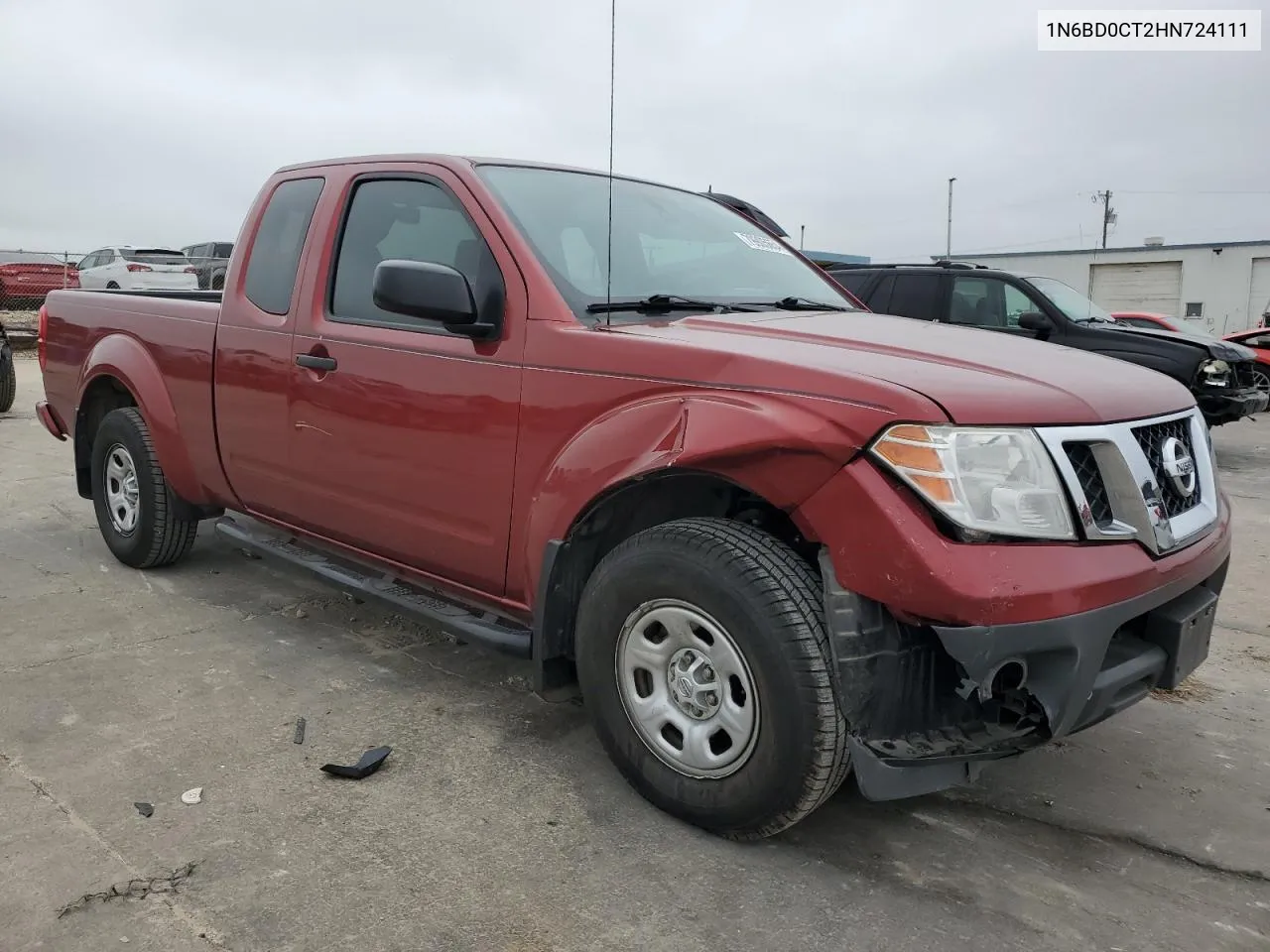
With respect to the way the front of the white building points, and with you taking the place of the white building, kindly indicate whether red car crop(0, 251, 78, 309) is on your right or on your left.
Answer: on your right

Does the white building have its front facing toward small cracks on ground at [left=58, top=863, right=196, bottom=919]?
yes

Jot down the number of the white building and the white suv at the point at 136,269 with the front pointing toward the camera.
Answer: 1

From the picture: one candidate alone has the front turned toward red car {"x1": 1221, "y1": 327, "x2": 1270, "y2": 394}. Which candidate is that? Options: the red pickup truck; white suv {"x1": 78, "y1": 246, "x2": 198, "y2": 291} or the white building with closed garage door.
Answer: the white building with closed garage door

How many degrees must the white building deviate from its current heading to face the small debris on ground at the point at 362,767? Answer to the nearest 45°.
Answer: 0° — it already faces it

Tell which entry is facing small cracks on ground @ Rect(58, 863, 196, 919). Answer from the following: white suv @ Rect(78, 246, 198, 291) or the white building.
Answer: the white building

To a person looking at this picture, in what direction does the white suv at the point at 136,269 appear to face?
facing away from the viewer and to the left of the viewer

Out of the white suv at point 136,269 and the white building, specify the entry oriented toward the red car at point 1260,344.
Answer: the white building

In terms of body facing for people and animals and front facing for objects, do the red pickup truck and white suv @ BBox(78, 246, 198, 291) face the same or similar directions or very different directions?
very different directions

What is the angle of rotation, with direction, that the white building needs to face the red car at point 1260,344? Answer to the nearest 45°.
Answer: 0° — it already faces it

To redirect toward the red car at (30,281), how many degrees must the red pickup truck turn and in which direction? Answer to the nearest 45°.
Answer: approximately 180°
